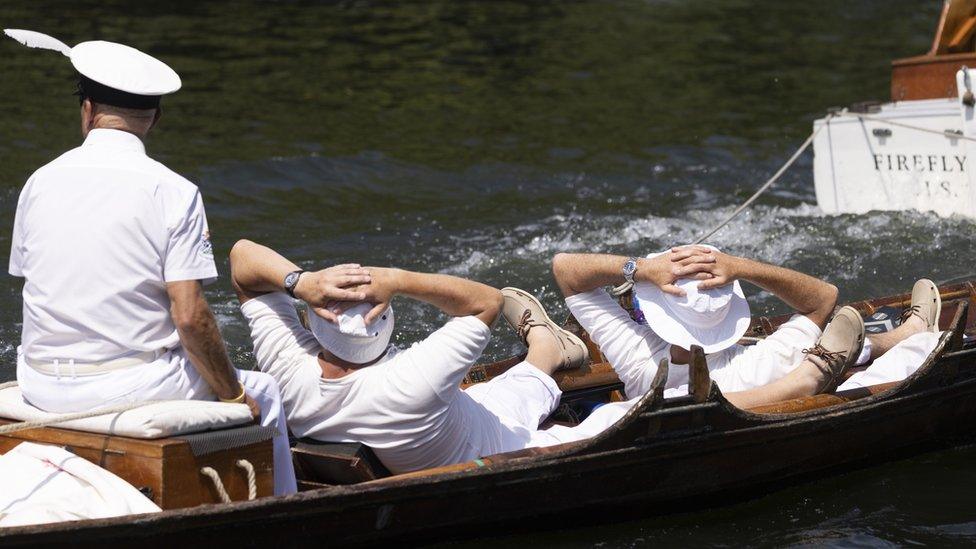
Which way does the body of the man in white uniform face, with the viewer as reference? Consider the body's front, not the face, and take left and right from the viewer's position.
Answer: facing away from the viewer and to the right of the viewer
